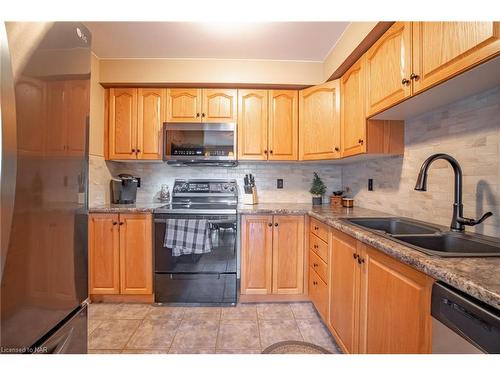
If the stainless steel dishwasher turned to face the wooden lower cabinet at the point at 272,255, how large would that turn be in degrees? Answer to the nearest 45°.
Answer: approximately 90° to its right

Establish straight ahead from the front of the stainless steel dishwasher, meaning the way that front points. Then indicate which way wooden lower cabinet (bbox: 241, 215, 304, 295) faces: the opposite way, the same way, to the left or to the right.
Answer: to the left

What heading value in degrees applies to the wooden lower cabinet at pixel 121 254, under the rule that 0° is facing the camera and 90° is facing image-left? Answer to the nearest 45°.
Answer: approximately 0°

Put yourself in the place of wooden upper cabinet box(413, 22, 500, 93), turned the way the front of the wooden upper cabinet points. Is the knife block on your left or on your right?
on your right

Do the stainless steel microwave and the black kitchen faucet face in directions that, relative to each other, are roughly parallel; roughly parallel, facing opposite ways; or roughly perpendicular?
roughly perpendicular

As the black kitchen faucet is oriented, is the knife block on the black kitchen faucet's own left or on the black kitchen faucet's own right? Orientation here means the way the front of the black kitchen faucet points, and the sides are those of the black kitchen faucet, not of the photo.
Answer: on the black kitchen faucet's own right

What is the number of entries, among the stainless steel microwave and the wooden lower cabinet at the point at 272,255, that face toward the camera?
2

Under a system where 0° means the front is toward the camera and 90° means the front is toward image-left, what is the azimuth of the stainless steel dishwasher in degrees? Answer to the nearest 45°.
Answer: approximately 45°

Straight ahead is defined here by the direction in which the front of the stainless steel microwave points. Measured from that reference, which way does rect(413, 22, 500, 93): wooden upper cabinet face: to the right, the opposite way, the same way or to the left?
to the right
